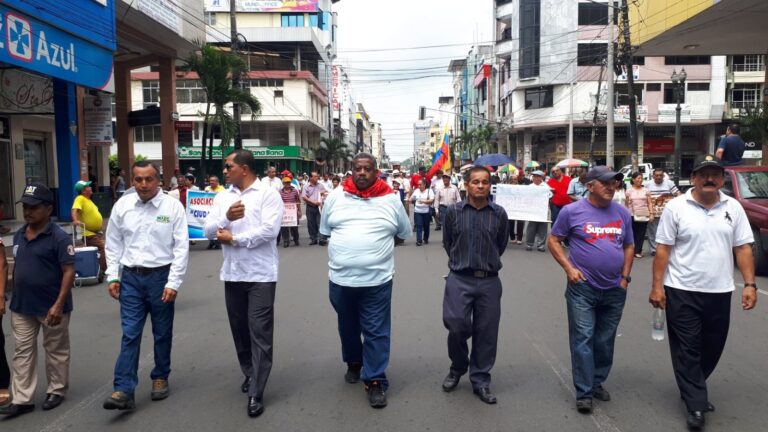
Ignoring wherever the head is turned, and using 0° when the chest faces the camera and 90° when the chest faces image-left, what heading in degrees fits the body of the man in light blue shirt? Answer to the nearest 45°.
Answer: approximately 0°

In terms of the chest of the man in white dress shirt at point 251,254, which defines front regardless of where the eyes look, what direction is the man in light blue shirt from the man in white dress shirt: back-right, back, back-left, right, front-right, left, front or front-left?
back-left

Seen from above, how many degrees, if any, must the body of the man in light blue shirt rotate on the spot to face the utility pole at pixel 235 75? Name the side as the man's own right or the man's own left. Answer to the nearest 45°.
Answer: approximately 180°

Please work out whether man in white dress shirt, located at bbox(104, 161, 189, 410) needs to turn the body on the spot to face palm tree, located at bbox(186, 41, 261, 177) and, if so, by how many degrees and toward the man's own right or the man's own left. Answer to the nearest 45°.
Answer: approximately 180°

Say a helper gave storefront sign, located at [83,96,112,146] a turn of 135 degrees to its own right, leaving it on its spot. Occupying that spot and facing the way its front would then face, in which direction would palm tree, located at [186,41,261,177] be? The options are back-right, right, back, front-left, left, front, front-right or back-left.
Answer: right

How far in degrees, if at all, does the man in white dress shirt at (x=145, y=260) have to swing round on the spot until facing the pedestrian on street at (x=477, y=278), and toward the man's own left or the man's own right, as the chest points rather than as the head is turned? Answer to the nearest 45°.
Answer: approximately 90° to the man's own left

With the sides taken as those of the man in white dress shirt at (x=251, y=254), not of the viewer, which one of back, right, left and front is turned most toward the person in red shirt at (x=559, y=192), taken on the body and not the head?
back

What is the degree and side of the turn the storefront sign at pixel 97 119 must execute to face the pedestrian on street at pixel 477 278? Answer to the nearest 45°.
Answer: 0° — it already faces them

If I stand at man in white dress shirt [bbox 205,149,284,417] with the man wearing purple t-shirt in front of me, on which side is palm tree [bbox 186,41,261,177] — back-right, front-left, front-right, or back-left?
back-left

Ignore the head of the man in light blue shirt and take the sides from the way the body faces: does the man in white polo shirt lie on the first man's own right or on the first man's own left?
on the first man's own left
